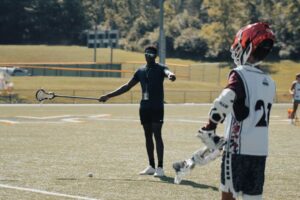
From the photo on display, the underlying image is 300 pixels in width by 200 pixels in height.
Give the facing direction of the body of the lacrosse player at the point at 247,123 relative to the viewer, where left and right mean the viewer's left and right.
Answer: facing away from the viewer and to the left of the viewer

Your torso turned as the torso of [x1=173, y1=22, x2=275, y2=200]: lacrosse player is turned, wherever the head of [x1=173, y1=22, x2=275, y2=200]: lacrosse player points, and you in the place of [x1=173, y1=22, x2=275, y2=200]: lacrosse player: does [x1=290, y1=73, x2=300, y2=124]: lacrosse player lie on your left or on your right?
on your right

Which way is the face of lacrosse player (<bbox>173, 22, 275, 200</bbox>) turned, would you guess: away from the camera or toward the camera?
away from the camera
